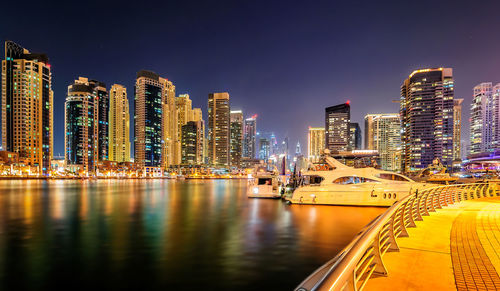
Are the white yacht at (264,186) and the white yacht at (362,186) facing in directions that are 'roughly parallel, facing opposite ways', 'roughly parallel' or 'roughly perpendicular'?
roughly perpendicular
